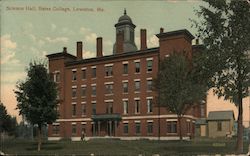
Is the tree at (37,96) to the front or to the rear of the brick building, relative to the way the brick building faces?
to the front

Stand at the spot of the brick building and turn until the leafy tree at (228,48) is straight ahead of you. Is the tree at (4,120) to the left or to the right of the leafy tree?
right

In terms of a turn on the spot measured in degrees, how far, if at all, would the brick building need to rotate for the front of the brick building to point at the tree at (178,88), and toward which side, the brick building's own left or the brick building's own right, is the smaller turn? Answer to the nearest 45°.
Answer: approximately 90° to the brick building's own left

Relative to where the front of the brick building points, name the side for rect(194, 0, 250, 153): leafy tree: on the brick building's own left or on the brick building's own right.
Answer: on the brick building's own left

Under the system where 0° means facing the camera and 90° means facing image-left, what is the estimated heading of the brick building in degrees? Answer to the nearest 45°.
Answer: approximately 45°

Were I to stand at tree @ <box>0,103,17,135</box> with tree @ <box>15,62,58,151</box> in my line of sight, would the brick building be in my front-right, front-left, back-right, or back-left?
front-left
